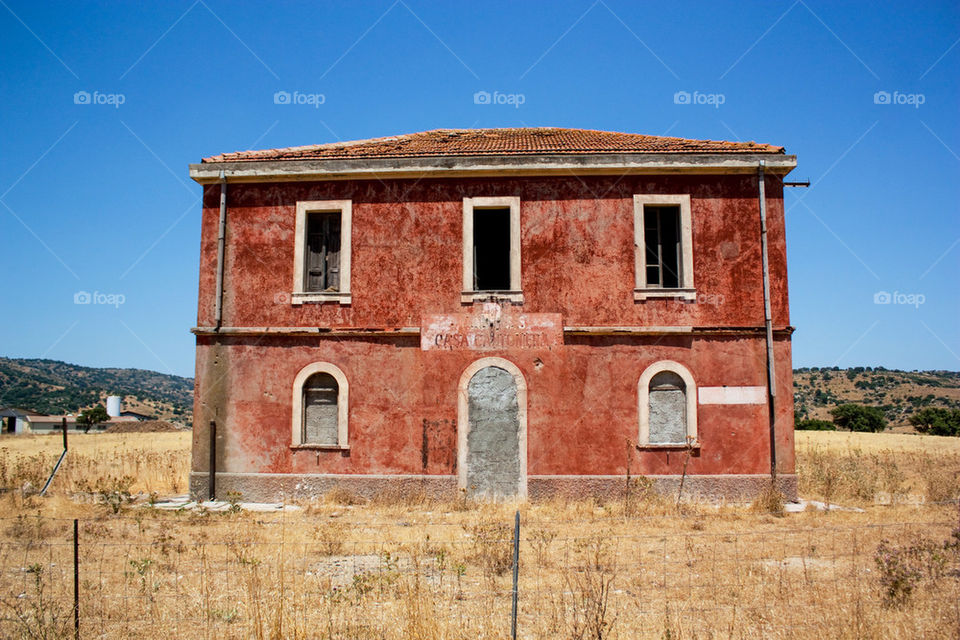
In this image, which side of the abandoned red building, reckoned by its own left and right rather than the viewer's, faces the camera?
front

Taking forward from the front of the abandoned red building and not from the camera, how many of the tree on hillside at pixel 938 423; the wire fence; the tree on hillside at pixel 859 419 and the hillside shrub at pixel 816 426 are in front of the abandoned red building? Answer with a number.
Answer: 1

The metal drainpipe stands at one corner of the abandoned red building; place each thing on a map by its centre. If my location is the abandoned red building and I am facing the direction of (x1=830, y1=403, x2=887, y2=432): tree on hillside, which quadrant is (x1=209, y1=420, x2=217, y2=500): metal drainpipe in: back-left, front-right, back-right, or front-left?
back-left

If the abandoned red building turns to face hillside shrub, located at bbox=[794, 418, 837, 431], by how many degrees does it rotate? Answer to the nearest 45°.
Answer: approximately 135° to its left

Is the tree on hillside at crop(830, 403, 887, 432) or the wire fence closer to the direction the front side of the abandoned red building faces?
the wire fence

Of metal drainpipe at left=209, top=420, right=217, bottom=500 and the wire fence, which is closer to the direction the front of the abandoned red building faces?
the wire fence

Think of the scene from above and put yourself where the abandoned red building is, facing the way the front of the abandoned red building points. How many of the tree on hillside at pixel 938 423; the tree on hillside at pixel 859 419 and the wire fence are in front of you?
1

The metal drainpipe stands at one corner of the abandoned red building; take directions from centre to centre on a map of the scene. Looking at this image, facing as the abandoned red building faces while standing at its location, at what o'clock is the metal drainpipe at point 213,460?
The metal drainpipe is roughly at 3 o'clock from the abandoned red building.

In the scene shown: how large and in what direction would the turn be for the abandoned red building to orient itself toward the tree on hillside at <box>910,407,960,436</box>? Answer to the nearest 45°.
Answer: approximately 135° to its left

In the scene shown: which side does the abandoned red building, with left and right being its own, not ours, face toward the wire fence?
front

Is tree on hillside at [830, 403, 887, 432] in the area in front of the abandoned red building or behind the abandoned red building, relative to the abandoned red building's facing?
behind
